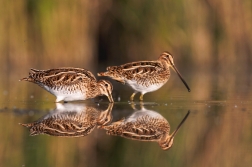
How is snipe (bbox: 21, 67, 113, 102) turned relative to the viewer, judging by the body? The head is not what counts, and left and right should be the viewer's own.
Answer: facing to the right of the viewer

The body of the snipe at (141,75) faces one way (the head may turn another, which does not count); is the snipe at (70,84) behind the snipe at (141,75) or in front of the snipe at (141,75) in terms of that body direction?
behind

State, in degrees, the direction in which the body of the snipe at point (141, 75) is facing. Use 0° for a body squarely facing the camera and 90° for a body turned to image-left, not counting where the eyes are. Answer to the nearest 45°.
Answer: approximately 270°

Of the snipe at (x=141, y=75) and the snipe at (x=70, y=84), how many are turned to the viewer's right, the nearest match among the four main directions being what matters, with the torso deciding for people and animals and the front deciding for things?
2
